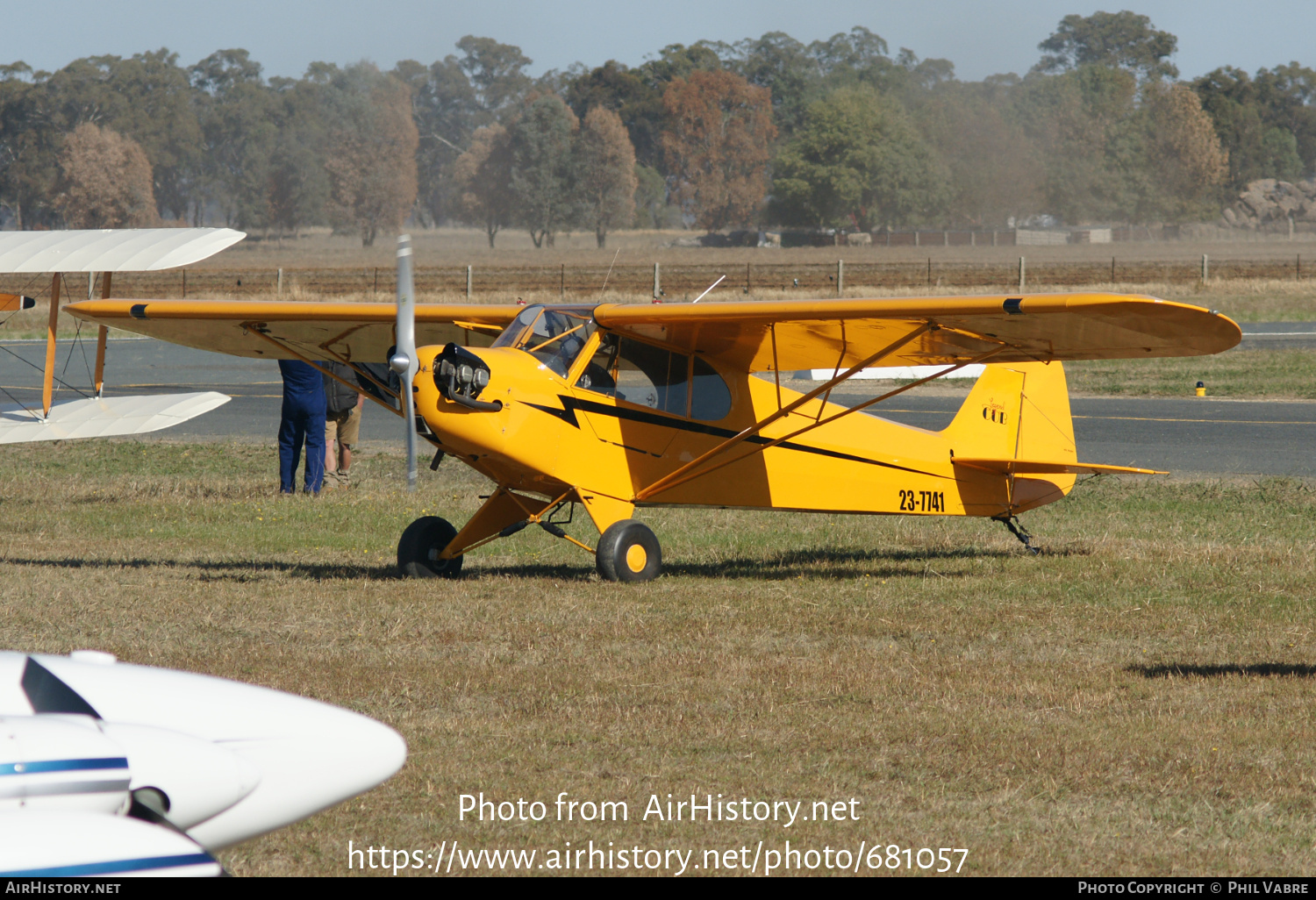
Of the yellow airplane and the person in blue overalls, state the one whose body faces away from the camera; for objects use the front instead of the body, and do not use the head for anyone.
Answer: the person in blue overalls

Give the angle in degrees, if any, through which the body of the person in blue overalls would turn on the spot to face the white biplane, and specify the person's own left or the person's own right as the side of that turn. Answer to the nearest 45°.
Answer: approximately 90° to the person's own left

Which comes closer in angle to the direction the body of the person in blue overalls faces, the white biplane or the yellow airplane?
the white biplane

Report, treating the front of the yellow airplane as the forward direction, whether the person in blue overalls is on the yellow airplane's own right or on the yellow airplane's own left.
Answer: on the yellow airplane's own right

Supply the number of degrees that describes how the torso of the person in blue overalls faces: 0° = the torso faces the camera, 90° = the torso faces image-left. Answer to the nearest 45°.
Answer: approximately 180°

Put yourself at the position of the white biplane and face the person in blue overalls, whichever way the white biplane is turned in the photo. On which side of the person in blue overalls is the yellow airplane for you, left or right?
right

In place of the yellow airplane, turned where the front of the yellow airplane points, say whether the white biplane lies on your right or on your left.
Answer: on your right

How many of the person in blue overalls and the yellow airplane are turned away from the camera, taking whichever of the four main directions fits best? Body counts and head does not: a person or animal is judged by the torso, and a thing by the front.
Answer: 1

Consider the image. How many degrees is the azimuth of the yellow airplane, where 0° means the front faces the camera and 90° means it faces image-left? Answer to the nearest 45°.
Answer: approximately 45°
